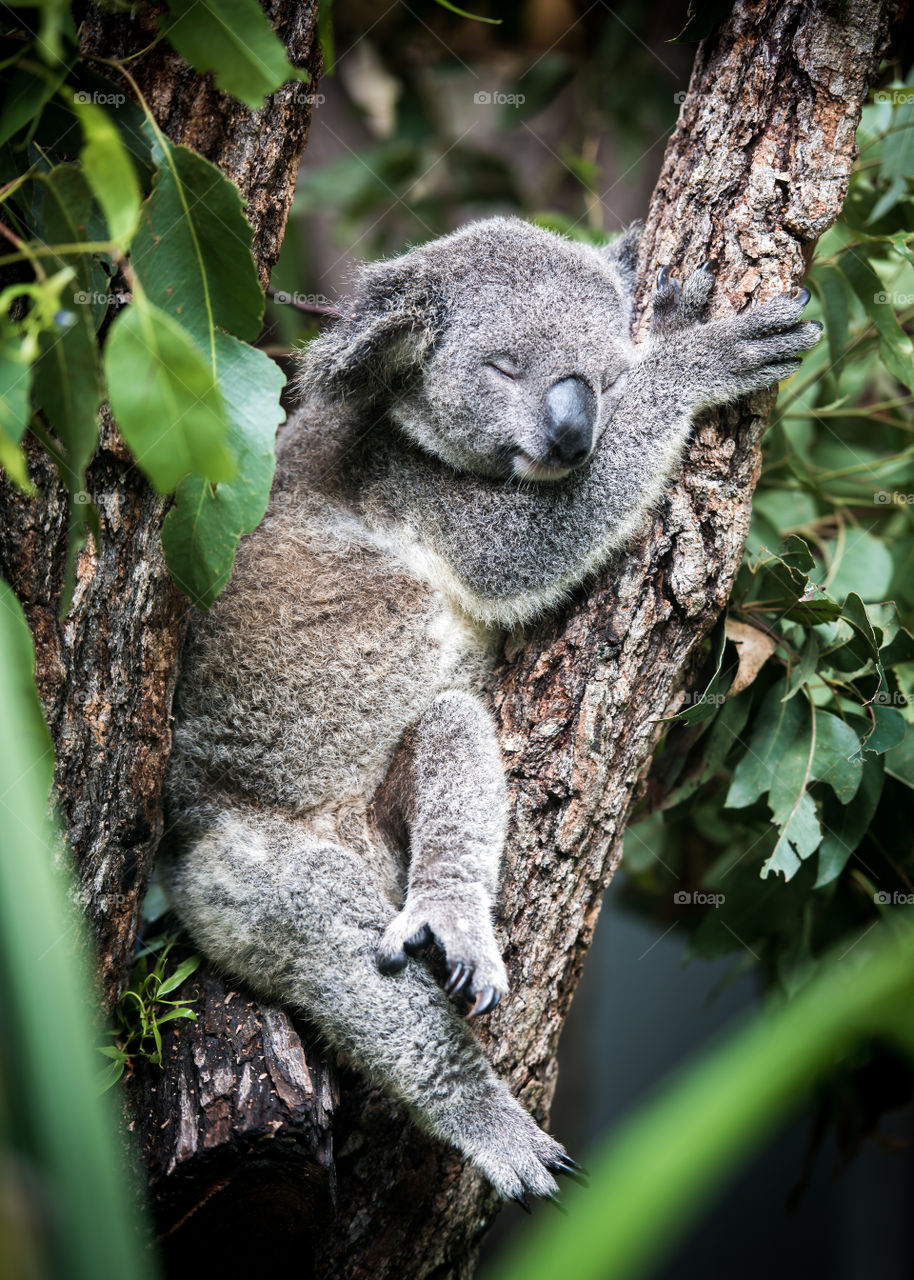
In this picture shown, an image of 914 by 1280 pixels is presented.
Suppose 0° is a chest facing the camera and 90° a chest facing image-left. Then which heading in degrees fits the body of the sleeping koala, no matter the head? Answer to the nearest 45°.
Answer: approximately 315°

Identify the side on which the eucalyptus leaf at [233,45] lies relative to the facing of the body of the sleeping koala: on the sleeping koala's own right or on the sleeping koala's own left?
on the sleeping koala's own right

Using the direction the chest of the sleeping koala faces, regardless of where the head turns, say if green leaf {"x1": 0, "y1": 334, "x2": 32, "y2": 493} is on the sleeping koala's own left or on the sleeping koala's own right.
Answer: on the sleeping koala's own right

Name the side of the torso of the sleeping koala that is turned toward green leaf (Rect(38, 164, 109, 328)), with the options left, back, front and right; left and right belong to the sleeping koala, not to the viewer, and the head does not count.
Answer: right

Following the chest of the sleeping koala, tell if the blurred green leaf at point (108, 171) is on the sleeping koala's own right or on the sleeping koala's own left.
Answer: on the sleeping koala's own right
